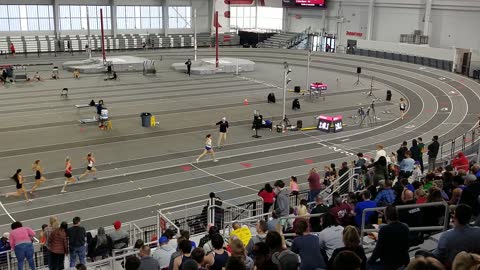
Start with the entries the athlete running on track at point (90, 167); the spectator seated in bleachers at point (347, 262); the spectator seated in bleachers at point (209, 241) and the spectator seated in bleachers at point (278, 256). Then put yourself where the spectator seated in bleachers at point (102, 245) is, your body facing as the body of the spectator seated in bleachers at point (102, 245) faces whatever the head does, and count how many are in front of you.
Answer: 1

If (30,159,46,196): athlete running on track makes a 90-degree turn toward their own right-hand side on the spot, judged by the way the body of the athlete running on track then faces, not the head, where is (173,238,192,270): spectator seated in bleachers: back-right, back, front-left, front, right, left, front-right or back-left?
front

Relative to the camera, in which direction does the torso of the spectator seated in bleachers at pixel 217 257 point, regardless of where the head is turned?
away from the camera

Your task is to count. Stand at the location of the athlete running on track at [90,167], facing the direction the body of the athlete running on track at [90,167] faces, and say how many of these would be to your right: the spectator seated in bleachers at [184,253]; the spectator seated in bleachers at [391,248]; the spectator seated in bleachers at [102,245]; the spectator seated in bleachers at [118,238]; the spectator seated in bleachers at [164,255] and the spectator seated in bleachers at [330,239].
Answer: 6

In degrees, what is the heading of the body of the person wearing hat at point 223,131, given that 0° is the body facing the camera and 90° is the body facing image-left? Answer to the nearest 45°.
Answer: approximately 45°

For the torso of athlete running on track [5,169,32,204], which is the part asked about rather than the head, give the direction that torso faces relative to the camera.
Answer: to the viewer's right

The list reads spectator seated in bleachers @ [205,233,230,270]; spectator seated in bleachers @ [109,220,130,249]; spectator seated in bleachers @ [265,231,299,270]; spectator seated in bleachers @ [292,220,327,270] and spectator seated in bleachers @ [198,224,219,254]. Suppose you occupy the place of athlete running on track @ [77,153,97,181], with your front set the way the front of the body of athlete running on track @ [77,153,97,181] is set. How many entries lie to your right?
5

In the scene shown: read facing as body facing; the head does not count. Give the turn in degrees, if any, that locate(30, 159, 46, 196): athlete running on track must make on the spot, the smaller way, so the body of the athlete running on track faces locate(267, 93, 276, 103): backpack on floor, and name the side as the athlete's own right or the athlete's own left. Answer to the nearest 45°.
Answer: approximately 45° to the athlete's own left

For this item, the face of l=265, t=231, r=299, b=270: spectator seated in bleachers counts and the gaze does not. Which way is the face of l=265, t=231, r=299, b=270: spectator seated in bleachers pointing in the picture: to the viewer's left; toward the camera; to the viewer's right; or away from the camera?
away from the camera

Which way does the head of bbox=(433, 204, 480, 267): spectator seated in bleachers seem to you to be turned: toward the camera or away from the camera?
away from the camera

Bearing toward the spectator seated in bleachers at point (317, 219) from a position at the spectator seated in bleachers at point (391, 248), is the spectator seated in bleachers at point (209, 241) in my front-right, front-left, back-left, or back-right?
front-left

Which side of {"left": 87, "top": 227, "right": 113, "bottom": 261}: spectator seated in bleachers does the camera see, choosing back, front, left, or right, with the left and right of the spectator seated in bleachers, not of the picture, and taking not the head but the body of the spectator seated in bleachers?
back

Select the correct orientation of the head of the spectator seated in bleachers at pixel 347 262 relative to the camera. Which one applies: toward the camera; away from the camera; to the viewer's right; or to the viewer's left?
away from the camera

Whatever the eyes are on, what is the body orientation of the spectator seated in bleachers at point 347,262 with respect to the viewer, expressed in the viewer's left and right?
facing away from the viewer

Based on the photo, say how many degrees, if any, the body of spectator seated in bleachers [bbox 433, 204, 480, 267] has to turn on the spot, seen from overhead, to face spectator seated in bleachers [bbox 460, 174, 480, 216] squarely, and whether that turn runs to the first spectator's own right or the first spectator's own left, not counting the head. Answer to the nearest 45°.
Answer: approximately 45° to the first spectator's own right

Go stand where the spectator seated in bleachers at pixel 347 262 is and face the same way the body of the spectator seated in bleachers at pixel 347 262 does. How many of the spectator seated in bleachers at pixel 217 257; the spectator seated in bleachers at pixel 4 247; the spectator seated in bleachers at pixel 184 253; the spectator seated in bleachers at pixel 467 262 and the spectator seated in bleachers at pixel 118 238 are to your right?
1

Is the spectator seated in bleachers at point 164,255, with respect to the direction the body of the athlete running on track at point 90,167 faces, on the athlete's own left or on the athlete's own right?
on the athlete's own right

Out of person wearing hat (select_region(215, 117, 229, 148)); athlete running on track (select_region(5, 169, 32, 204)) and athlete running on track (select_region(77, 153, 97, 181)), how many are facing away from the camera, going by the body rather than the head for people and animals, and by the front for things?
0

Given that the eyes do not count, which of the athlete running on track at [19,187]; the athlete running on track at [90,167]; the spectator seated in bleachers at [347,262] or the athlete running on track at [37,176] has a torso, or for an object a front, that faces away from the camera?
the spectator seated in bleachers

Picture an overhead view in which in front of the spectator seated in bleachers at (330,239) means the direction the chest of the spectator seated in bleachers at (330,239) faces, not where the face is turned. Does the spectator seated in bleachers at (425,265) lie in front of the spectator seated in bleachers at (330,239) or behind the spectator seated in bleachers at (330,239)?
behind

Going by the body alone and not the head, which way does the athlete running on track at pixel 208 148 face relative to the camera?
to the viewer's right

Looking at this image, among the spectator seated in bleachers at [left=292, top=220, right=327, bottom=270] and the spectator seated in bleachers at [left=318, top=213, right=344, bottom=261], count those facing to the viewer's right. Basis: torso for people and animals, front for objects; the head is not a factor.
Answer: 0
